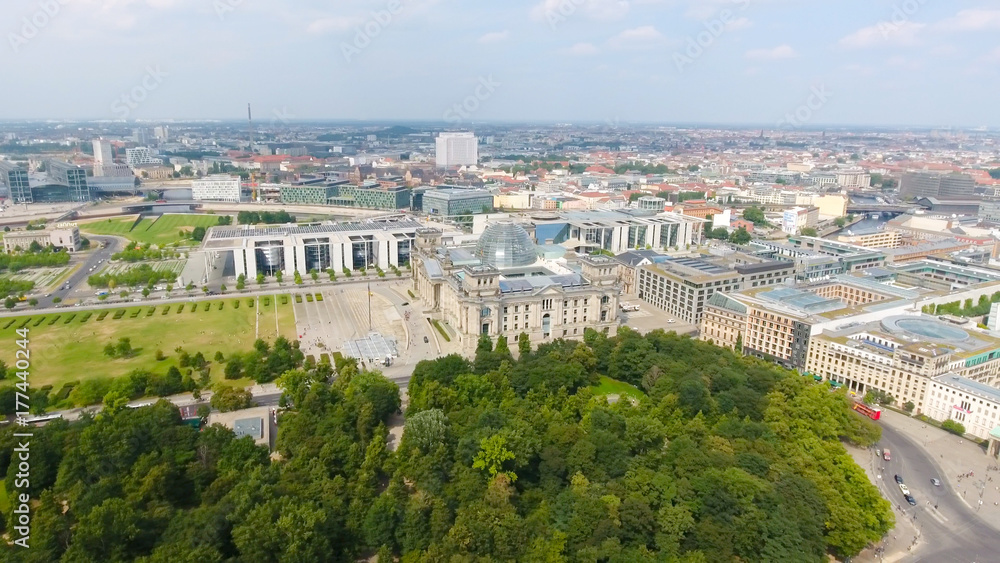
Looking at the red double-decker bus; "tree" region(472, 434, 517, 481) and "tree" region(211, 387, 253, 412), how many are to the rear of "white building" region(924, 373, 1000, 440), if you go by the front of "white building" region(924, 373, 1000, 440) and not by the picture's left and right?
0

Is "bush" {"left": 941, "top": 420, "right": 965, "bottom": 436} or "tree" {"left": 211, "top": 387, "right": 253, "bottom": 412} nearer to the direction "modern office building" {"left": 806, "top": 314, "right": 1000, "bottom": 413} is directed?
the tree

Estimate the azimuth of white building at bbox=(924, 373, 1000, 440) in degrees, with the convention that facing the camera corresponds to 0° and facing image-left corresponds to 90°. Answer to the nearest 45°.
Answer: approximately 45°

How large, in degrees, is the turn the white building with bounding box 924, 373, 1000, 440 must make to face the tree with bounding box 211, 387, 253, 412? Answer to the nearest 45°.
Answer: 0° — it already faces it

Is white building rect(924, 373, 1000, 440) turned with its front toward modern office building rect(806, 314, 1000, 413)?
no

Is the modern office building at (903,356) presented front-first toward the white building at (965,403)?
no

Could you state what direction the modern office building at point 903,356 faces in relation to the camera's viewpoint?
facing the viewer and to the left of the viewer

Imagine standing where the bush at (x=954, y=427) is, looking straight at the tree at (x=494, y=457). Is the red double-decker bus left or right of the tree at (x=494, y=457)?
right

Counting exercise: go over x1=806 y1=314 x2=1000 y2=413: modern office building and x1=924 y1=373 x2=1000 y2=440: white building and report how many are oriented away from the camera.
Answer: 0

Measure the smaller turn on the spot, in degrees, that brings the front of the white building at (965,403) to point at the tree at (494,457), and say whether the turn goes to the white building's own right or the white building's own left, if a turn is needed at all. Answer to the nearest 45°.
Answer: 0° — it already faces it

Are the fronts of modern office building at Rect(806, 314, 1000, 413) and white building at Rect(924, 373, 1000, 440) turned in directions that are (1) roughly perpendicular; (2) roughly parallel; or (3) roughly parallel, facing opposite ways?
roughly parallel

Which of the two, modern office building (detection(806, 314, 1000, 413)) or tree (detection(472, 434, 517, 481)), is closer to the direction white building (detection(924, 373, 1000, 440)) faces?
the tree

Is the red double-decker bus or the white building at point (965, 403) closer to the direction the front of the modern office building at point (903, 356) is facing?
the red double-decker bus

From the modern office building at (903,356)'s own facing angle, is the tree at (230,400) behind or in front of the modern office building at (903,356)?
in front

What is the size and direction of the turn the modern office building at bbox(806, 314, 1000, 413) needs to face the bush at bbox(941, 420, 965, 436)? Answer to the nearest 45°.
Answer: approximately 90° to its left
